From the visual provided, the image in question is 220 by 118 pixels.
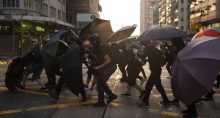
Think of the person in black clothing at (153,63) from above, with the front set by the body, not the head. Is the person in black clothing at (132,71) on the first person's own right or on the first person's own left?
on the first person's own right

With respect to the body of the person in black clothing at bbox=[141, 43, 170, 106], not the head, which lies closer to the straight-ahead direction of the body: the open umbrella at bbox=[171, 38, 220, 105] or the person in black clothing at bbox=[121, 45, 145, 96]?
the person in black clothing

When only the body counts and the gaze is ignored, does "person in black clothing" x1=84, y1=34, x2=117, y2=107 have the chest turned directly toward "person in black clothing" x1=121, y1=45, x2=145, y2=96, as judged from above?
no

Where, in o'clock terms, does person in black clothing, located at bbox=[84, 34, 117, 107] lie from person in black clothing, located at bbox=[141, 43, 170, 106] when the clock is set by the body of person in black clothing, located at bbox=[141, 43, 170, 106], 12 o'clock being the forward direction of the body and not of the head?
person in black clothing, located at bbox=[84, 34, 117, 107] is roughly at 12 o'clock from person in black clothing, located at bbox=[141, 43, 170, 106].

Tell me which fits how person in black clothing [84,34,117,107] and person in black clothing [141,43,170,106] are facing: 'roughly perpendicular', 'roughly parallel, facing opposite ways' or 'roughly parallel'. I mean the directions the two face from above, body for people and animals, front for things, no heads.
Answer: roughly parallel

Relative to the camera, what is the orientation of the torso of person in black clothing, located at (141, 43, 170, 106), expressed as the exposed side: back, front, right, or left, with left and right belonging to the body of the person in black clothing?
left

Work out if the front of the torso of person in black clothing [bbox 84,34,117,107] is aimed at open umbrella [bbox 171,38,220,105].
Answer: no

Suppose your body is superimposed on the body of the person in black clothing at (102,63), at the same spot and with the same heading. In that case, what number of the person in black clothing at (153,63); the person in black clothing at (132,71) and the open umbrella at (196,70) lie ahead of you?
0

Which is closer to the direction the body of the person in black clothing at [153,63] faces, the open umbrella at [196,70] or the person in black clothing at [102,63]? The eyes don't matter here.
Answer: the person in black clothing
